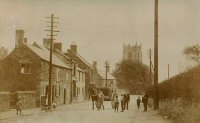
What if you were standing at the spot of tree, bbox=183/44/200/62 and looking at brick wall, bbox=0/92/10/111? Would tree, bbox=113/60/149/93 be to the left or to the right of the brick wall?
right

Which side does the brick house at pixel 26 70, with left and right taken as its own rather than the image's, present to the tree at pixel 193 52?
front

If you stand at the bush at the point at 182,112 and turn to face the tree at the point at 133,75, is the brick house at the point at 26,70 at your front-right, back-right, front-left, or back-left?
front-left

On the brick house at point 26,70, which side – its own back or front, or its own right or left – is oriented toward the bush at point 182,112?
front

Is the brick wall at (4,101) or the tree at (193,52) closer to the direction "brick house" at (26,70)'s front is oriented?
the tree

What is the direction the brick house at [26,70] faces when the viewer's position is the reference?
facing the viewer and to the right of the viewer

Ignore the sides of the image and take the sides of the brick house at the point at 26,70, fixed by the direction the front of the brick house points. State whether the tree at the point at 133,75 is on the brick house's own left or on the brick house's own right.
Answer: on the brick house's own left

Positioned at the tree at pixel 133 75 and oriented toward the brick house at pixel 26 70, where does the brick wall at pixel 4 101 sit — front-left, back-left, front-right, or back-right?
front-left
